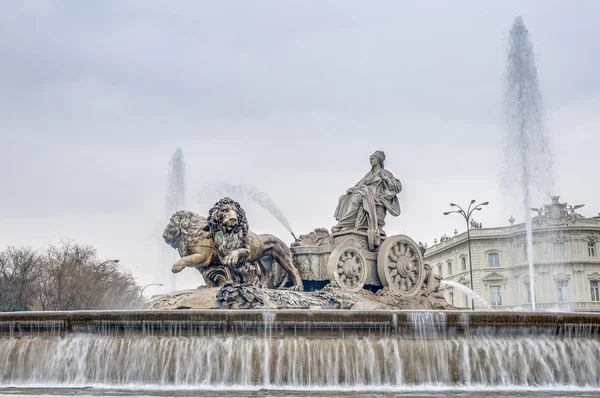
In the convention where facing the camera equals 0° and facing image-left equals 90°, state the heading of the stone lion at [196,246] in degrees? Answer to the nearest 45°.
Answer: approximately 90°

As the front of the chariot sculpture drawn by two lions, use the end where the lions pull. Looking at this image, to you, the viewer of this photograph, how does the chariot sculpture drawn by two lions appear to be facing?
facing the viewer and to the left of the viewer
